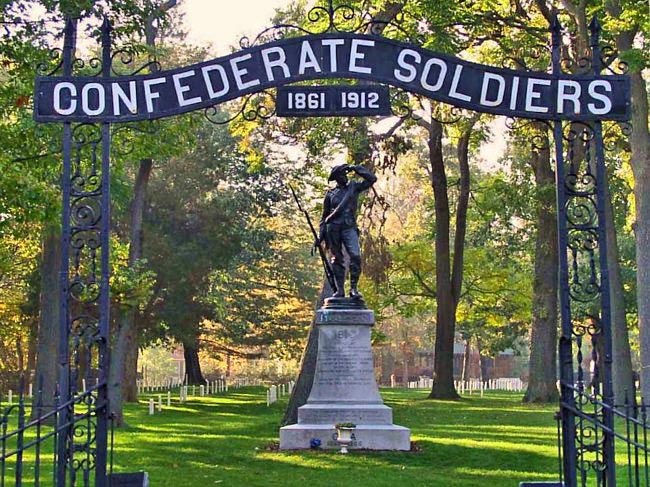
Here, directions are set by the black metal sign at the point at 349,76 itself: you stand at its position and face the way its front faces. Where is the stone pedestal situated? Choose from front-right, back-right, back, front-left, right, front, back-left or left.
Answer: back

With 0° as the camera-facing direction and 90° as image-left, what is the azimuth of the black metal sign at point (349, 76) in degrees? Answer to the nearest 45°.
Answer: approximately 0°

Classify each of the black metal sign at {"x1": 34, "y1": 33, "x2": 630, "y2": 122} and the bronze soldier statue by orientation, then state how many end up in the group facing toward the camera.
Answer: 2

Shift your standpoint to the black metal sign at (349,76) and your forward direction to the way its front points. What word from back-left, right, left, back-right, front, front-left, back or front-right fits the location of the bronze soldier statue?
back
